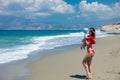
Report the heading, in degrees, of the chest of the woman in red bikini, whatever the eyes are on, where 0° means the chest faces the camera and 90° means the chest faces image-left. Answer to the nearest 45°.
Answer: approximately 90°
